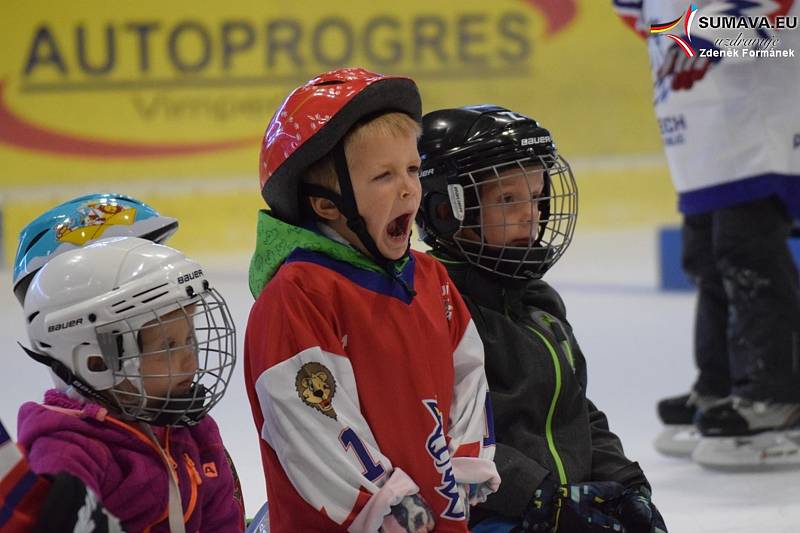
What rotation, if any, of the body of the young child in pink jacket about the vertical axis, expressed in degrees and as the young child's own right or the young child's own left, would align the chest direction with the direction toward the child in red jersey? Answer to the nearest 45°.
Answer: approximately 45° to the young child's own left

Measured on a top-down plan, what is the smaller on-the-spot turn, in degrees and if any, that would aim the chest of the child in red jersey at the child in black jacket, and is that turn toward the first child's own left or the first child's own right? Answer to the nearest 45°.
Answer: approximately 90° to the first child's own left

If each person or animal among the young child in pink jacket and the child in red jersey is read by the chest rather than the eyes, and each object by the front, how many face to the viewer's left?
0

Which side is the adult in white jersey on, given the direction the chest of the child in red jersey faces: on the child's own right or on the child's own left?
on the child's own left

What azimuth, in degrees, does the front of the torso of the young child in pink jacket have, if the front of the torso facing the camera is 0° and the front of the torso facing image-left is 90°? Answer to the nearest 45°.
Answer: approximately 315°

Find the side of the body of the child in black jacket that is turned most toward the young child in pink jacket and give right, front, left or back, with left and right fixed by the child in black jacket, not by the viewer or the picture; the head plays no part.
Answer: right

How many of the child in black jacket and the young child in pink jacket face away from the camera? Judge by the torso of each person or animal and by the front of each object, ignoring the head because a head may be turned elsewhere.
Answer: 0

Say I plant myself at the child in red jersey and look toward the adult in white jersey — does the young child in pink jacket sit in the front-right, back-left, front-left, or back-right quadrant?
back-left

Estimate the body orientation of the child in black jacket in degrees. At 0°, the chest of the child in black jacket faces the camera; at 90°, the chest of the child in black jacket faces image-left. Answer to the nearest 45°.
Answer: approximately 315°

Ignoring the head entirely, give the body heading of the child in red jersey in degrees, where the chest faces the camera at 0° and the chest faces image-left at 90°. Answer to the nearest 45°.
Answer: approximately 315°
